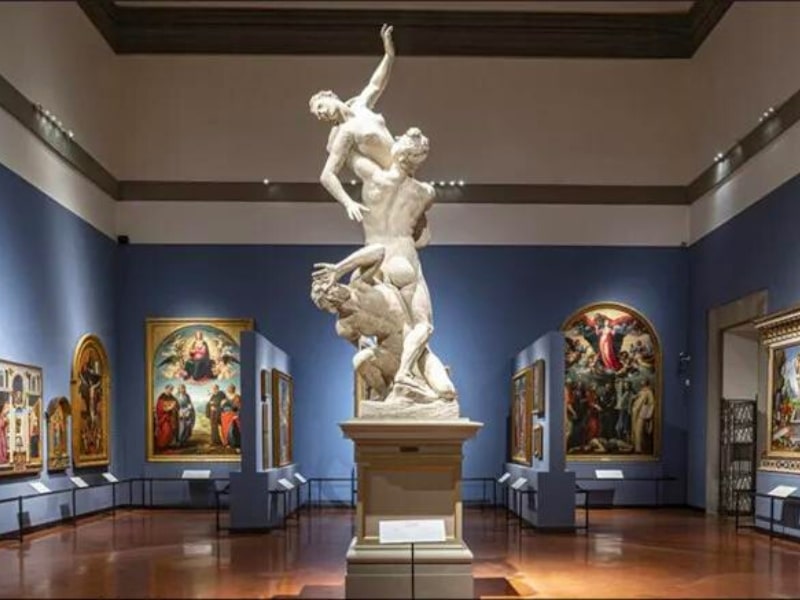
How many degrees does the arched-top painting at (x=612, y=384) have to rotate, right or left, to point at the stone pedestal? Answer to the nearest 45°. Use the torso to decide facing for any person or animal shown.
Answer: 0° — it already faces it

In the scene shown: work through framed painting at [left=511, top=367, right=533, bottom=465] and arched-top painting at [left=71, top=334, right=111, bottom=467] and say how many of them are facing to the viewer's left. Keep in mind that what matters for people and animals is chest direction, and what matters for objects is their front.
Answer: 1

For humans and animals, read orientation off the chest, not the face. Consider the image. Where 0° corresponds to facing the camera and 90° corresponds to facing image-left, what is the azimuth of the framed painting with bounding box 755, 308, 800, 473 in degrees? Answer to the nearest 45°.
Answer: approximately 45°

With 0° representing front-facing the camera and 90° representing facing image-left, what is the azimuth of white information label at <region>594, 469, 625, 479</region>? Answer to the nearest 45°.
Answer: approximately 0°

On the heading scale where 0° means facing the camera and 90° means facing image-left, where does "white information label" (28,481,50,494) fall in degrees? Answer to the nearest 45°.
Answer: approximately 315°

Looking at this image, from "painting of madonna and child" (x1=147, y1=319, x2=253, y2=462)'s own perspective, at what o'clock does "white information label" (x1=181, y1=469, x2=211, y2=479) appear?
The white information label is roughly at 12 o'clock from the painting of madonna and child.

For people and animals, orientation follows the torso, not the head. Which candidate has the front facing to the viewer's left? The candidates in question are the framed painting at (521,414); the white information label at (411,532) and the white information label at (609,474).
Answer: the framed painting
